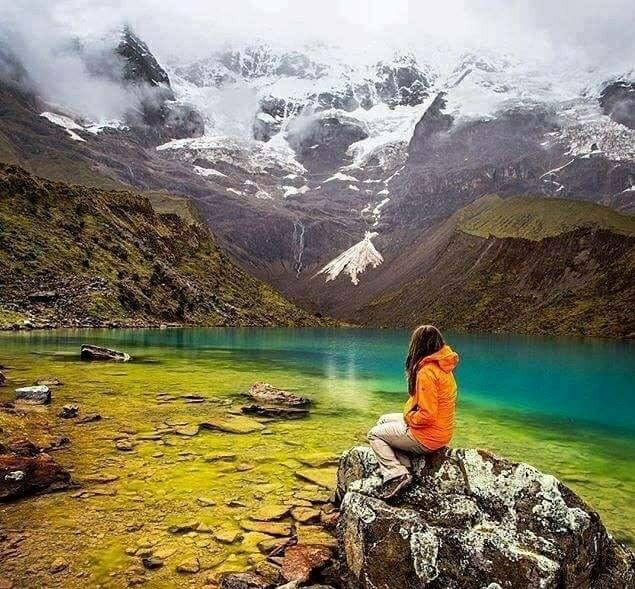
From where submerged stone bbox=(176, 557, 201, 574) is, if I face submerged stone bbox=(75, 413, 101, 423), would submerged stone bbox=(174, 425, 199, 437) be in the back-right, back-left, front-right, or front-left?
front-right

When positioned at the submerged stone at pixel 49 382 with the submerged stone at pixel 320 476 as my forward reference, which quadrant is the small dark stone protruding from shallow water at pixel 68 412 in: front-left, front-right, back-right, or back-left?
front-right

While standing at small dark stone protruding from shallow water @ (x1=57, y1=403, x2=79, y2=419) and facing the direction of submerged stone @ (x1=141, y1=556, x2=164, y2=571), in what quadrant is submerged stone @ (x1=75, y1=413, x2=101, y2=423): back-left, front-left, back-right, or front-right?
front-left

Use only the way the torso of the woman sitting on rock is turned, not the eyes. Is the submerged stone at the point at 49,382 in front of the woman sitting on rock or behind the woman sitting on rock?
in front

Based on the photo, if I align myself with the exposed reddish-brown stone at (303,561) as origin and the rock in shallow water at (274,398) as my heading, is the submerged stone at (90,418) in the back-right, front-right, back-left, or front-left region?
front-left

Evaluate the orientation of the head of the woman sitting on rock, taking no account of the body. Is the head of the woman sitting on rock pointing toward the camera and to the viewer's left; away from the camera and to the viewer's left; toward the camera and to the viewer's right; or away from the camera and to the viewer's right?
away from the camera and to the viewer's left

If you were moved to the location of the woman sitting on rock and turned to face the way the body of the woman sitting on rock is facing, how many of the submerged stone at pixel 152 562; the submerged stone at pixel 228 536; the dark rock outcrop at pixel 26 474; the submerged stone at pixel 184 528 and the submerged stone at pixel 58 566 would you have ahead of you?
5

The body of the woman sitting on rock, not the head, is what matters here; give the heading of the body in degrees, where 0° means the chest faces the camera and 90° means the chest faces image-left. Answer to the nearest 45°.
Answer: approximately 90°

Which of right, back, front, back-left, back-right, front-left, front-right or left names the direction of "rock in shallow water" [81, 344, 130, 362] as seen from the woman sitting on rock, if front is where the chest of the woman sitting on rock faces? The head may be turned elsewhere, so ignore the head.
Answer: front-right

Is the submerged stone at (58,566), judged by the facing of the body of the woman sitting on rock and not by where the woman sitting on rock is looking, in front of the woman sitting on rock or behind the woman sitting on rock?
in front
